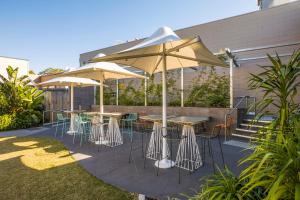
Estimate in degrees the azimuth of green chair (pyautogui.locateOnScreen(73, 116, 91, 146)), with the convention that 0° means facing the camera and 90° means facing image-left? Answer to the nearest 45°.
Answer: approximately 225°

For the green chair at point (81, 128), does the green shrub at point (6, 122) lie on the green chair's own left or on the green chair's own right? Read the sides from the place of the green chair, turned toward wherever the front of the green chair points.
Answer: on the green chair's own left

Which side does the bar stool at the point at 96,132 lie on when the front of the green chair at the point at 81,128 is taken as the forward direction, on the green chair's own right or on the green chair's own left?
on the green chair's own right
